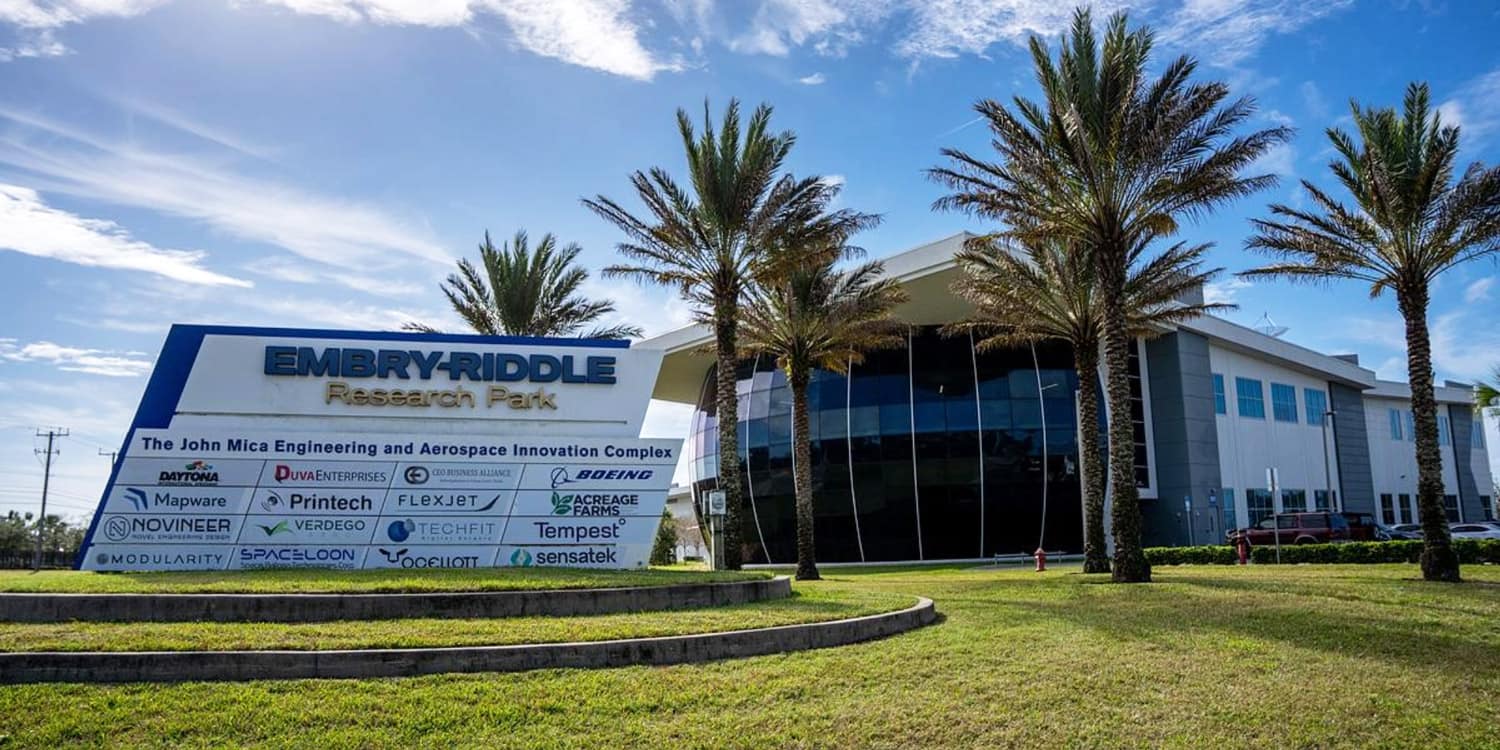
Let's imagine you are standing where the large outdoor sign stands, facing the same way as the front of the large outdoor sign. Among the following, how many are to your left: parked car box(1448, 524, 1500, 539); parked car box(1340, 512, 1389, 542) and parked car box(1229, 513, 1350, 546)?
3

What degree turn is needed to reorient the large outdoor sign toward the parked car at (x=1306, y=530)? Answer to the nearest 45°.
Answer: approximately 90° to its left

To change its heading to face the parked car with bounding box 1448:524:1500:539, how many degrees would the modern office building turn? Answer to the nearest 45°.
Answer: approximately 135° to its left

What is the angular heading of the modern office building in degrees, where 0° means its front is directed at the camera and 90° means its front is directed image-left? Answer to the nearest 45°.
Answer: approximately 45°

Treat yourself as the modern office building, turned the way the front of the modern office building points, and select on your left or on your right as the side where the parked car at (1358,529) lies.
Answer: on your left

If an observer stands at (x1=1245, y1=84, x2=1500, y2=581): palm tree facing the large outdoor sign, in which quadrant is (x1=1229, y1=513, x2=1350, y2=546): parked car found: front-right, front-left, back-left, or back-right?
back-right

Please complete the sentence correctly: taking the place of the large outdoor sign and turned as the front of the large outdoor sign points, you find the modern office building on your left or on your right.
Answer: on your left

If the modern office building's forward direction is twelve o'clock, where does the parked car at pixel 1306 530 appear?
The parked car is roughly at 8 o'clock from the modern office building.

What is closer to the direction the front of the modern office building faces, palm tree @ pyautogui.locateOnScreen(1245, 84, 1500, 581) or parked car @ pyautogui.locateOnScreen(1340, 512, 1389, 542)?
the palm tree

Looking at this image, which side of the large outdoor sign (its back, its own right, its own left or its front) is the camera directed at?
front

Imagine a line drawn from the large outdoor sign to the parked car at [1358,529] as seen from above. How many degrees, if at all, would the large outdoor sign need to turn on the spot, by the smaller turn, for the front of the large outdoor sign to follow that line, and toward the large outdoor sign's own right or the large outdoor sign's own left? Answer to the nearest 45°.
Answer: approximately 90° to the large outdoor sign's own left

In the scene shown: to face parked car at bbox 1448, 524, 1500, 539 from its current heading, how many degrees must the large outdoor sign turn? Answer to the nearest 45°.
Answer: approximately 90° to its left

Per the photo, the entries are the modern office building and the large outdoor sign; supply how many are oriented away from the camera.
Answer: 0
